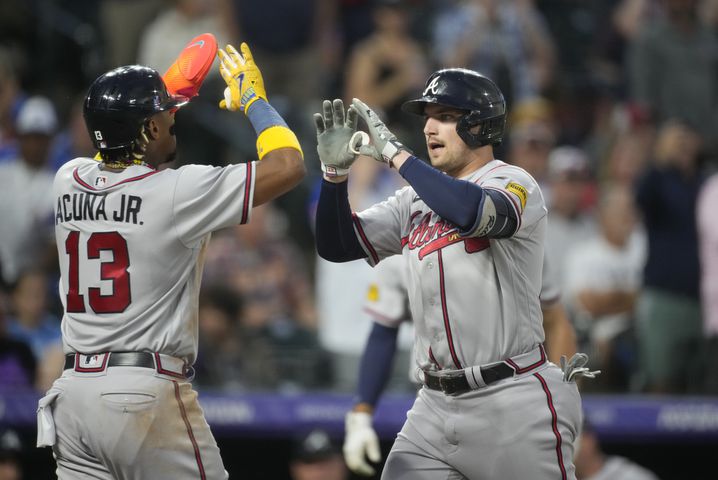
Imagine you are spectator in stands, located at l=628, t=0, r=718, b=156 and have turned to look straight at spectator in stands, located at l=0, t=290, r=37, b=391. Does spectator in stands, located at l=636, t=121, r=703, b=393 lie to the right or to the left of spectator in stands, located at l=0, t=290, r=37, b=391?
left

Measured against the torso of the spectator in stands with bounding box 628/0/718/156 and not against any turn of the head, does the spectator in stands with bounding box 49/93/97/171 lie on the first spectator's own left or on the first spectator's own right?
on the first spectator's own right

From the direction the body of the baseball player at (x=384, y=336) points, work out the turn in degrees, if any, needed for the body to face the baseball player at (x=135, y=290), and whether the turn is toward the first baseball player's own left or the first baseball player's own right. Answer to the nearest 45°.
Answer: approximately 45° to the first baseball player's own right

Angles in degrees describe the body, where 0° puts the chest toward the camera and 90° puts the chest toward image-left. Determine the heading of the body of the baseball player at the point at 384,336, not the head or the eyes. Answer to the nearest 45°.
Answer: approximately 0°

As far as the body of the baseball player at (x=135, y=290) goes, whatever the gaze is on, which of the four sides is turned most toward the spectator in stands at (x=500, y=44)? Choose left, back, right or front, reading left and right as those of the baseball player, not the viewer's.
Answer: front

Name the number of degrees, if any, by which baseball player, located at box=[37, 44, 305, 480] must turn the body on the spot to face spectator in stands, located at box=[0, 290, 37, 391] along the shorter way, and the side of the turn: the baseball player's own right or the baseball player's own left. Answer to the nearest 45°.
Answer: approximately 45° to the baseball player's own left

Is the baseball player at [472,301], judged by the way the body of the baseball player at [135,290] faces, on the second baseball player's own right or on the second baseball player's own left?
on the second baseball player's own right

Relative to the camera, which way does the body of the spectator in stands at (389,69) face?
toward the camera

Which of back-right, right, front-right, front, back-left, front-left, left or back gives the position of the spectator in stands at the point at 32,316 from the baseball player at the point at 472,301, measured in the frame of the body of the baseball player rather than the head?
right

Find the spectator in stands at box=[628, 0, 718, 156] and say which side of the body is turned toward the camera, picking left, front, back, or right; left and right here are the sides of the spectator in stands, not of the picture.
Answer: front
